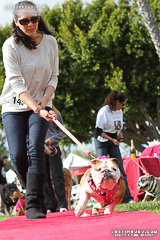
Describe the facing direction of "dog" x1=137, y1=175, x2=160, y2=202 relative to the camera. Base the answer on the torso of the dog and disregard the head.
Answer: to the viewer's left

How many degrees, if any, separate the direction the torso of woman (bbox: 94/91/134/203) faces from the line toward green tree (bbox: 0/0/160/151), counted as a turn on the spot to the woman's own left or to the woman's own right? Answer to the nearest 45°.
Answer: approximately 135° to the woman's own left

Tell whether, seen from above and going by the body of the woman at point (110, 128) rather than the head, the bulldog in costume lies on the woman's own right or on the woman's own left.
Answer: on the woman's own right

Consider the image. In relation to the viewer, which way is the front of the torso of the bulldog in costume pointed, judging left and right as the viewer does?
facing the viewer

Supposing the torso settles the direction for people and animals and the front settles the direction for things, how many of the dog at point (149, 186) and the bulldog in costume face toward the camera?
1

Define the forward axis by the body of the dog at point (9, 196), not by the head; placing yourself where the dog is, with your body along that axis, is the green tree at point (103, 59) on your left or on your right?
on your left

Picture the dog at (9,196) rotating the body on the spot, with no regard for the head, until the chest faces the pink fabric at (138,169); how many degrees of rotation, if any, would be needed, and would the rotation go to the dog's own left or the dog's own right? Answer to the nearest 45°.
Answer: approximately 45° to the dog's own left

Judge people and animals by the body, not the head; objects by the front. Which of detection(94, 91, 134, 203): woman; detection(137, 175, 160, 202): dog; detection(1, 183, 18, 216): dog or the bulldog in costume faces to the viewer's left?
detection(137, 175, 160, 202): dog

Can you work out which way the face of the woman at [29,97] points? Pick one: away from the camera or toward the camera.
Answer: toward the camera

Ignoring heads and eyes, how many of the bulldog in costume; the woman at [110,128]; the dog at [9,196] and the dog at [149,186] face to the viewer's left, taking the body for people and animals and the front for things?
1

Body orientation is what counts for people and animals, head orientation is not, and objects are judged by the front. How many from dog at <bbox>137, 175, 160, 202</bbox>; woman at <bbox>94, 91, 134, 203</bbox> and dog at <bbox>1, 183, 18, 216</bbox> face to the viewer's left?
1

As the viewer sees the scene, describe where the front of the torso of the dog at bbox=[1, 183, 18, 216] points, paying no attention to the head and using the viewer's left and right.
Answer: facing the viewer and to the right of the viewer
